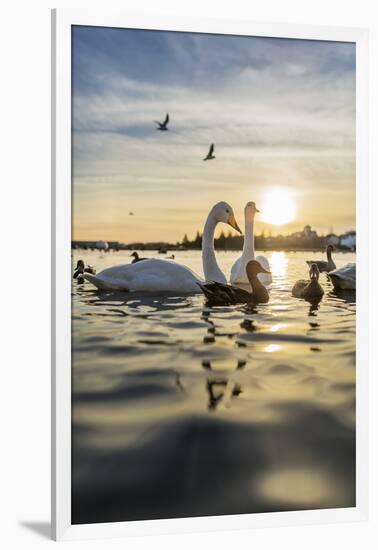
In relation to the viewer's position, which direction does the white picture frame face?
facing the viewer and to the right of the viewer
